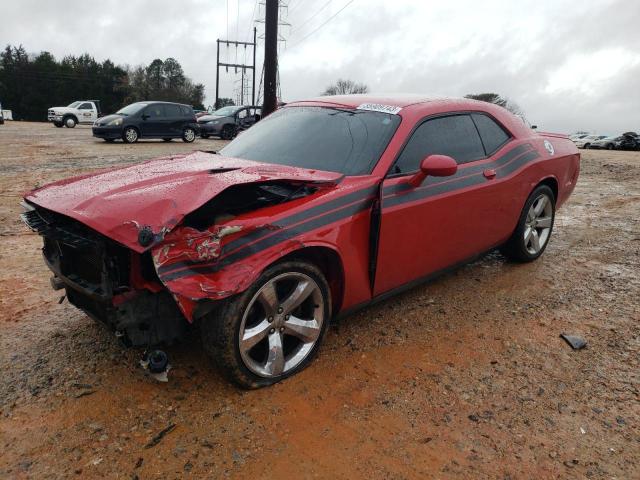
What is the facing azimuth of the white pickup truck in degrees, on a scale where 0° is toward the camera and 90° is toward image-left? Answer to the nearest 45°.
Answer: approximately 45°

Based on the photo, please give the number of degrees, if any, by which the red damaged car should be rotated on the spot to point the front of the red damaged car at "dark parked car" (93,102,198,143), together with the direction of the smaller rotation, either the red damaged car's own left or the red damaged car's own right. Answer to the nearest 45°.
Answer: approximately 135° to the red damaged car's own right

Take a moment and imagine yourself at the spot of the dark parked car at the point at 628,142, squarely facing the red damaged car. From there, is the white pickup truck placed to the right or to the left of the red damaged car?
right

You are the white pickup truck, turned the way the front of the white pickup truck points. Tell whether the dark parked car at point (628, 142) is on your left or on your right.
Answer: on your left

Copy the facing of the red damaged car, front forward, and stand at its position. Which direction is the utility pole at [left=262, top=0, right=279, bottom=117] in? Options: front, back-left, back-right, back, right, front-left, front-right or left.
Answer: back-right

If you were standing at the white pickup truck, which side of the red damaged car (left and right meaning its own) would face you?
right

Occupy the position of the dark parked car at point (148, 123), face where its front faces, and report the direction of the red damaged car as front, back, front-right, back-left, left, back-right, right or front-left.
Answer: front-left

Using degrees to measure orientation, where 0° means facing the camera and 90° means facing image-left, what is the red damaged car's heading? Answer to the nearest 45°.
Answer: approximately 45°

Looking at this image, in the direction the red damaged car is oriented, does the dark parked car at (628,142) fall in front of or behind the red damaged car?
behind

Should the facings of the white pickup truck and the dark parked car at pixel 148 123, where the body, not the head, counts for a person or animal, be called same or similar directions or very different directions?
same or similar directions
